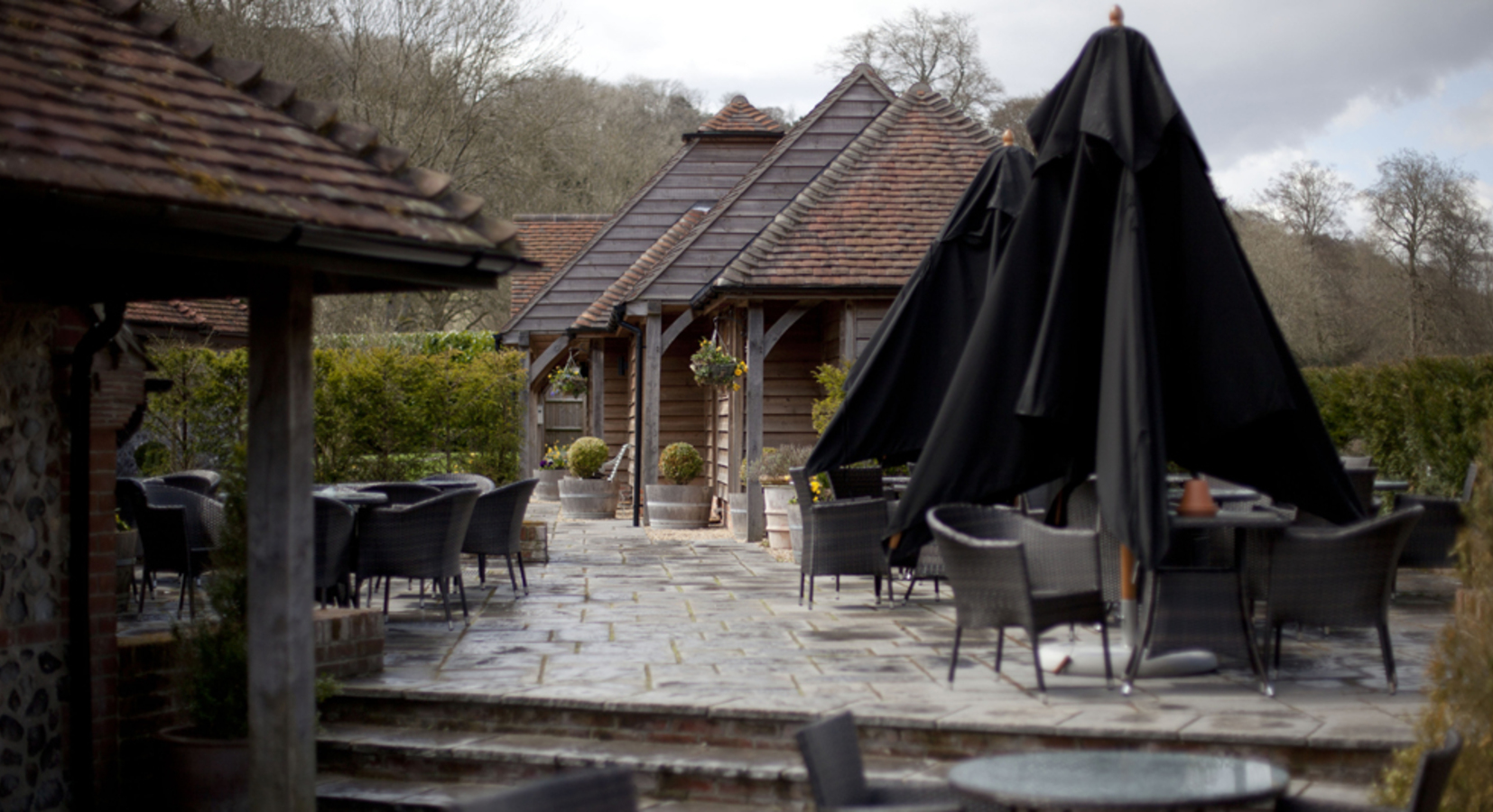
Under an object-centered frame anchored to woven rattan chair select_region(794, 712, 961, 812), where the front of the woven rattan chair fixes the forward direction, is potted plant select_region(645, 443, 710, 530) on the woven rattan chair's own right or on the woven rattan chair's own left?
on the woven rattan chair's own left

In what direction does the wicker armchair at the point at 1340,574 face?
to the viewer's left

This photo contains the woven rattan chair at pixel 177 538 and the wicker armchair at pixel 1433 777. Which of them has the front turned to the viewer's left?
the wicker armchair

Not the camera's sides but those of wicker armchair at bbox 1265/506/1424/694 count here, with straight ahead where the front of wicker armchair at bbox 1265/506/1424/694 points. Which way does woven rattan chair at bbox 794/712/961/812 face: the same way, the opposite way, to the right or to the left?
the opposite way

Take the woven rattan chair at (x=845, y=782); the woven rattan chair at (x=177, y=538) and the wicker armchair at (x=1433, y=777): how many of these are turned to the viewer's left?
1

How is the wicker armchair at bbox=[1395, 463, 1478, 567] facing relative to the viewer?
to the viewer's left

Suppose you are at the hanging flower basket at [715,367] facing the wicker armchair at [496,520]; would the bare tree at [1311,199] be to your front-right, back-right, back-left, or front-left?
back-left

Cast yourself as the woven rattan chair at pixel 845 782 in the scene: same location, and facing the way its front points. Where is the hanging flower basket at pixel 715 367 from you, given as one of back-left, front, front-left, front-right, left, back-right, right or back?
left

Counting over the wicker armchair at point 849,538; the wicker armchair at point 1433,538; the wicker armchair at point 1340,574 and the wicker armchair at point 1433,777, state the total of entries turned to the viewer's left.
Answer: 3

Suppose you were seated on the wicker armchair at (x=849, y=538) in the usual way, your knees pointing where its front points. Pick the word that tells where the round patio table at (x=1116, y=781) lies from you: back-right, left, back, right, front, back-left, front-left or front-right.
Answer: right

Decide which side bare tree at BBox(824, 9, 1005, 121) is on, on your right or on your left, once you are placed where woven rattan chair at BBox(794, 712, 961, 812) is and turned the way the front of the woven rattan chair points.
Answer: on your left

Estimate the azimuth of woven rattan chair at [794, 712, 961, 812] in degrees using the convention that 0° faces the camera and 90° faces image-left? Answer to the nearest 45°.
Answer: approximately 270°

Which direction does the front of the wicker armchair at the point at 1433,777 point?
to the viewer's left
